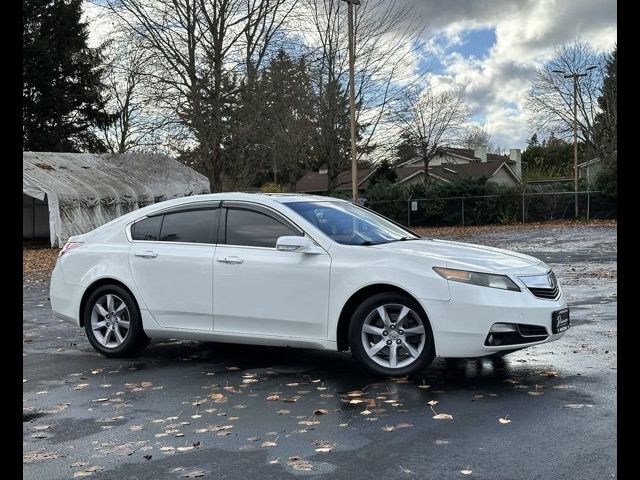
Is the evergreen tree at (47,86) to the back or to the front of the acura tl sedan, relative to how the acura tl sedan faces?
to the back

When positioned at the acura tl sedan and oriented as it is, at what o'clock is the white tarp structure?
The white tarp structure is roughly at 7 o'clock from the acura tl sedan.

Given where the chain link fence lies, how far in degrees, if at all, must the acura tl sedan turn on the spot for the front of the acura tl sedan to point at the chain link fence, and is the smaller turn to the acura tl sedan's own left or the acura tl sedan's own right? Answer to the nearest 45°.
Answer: approximately 135° to the acura tl sedan's own left

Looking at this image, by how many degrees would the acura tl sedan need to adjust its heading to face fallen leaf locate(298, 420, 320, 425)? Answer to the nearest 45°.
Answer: approximately 45° to its right

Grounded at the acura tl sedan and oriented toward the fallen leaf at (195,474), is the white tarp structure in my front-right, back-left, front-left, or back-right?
back-right

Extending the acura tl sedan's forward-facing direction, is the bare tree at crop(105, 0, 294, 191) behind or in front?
behind

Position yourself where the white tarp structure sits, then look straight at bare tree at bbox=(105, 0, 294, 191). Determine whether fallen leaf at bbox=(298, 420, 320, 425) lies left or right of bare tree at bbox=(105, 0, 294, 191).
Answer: right

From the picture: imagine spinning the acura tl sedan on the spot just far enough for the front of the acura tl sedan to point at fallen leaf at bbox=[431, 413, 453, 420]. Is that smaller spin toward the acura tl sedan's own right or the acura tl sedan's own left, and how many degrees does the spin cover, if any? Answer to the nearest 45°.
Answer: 0° — it already faces it

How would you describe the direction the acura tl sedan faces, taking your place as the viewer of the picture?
facing the viewer and to the right of the viewer

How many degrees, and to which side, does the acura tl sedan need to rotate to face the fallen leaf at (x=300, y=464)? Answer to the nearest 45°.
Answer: approximately 45° to its right
